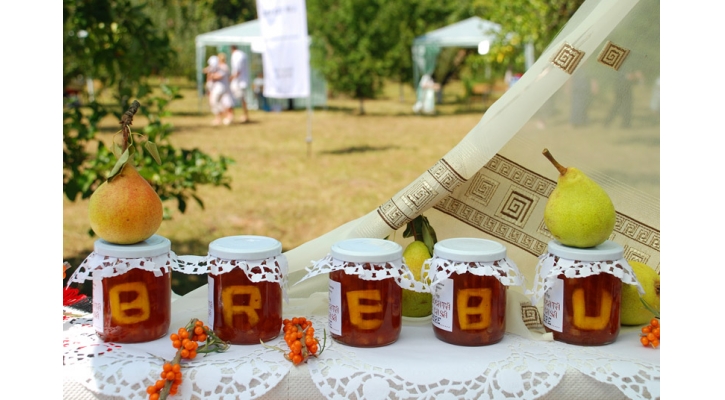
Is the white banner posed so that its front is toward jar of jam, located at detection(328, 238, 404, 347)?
yes

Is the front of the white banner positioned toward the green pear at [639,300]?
yes

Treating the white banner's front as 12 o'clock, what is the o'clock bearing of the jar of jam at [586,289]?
The jar of jam is roughly at 12 o'clock from the white banner.

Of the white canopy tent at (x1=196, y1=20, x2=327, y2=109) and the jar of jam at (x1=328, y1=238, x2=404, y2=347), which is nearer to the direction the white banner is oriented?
the jar of jam

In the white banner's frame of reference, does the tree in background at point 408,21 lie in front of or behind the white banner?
behind

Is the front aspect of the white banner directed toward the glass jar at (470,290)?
yes

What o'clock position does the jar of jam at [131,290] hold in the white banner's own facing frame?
The jar of jam is roughly at 12 o'clock from the white banner.

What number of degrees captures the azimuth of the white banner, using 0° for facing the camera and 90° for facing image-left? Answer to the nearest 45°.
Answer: approximately 0°

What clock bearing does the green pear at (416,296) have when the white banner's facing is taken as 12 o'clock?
The green pear is roughly at 12 o'clock from the white banner.

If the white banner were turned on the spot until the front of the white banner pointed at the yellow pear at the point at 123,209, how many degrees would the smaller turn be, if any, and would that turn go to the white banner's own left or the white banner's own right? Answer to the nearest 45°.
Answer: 0° — it already faces it
